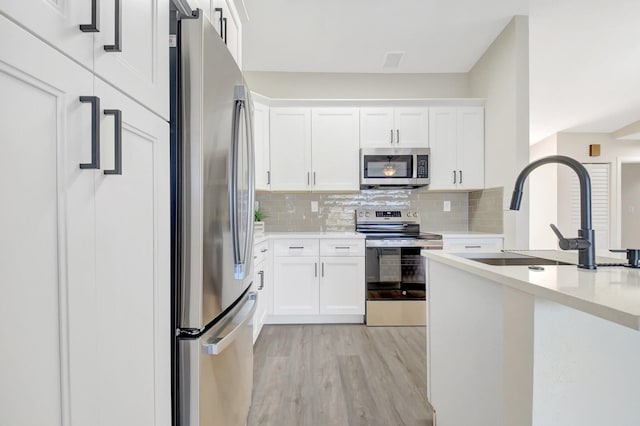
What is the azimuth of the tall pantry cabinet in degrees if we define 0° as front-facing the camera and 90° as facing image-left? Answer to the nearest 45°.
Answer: approximately 315°

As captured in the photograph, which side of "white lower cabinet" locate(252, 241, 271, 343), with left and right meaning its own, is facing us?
right

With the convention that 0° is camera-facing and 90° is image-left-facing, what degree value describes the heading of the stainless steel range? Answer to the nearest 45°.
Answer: approximately 0°

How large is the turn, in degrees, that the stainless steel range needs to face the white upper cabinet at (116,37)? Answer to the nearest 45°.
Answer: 0° — it already faces it

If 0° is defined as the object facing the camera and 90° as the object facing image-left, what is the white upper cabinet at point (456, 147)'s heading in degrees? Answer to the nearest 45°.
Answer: approximately 0°

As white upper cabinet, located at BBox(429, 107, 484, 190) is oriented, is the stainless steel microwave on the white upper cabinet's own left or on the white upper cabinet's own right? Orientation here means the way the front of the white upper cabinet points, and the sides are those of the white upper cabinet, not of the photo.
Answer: on the white upper cabinet's own right
